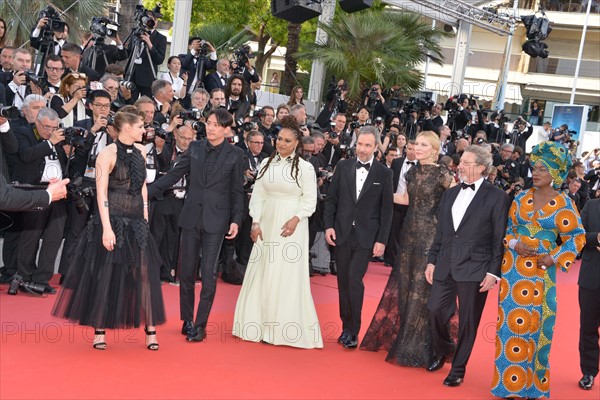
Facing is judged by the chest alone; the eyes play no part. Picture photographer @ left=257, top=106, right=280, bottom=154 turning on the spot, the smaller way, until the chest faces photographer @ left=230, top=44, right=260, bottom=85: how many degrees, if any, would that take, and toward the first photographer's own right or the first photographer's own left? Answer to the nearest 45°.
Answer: approximately 135° to the first photographer's own left

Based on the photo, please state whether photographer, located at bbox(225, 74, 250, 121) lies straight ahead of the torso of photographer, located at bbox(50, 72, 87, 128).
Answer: no

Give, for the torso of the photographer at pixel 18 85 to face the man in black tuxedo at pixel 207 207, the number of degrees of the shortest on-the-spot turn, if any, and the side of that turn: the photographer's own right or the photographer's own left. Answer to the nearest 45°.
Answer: approximately 45° to the photographer's own left

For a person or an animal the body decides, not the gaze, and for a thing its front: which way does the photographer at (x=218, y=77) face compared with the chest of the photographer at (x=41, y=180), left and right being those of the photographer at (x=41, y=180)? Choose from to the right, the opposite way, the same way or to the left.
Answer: the same way

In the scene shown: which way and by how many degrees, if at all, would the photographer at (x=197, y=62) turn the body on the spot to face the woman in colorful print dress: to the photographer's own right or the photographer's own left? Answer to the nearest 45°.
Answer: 0° — they already face them

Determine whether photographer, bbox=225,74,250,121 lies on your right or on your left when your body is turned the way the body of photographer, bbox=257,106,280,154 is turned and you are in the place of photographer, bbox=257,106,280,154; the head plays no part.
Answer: on your right

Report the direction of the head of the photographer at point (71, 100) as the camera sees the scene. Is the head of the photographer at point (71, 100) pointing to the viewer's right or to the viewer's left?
to the viewer's right

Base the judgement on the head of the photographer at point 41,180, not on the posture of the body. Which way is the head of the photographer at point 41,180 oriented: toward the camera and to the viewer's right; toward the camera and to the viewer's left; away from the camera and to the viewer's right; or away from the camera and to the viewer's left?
toward the camera and to the viewer's right

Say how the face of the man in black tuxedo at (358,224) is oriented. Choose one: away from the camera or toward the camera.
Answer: toward the camera

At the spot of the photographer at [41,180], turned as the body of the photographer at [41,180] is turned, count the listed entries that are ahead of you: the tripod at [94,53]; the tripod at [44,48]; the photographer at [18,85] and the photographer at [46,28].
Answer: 0

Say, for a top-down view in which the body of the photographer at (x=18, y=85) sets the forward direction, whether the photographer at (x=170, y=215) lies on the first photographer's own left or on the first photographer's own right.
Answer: on the first photographer's own left

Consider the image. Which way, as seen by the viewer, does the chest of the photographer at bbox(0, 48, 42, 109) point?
toward the camera

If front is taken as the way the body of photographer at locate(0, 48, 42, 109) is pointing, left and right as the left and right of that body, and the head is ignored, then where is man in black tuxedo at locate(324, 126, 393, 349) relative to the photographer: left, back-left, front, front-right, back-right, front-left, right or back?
front-left

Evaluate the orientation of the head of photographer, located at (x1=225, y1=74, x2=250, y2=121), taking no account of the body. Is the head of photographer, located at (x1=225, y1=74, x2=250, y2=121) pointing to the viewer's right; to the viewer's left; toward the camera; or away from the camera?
toward the camera

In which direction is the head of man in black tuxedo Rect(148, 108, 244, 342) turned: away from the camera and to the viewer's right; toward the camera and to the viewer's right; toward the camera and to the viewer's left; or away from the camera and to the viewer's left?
toward the camera and to the viewer's left

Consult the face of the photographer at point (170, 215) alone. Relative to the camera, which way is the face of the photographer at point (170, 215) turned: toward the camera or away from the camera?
toward the camera
